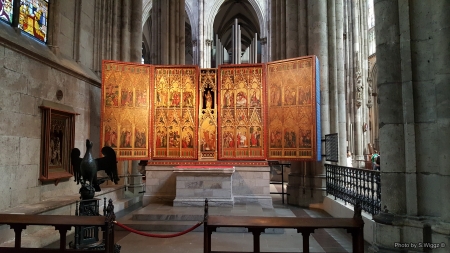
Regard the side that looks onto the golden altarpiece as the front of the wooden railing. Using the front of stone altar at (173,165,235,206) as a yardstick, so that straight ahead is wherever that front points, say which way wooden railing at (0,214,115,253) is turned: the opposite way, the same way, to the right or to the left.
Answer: the opposite way

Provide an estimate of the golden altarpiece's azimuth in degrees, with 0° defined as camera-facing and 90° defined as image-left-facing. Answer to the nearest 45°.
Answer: approximately 0°

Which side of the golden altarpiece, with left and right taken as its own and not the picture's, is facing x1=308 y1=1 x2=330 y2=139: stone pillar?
left

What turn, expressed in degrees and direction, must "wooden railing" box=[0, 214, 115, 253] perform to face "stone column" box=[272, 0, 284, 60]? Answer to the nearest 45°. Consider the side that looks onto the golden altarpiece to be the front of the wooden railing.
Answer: approximately 45° to its right

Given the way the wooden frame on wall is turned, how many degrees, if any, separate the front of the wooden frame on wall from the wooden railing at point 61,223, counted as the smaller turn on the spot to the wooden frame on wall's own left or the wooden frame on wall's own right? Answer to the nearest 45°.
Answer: approximately 45° to the wooden frame on wall's own right

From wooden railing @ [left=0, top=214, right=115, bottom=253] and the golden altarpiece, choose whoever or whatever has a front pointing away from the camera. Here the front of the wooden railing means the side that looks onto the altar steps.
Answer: the wooden railing

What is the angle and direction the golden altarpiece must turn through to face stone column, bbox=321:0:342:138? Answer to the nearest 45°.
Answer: approximately 90° to its left

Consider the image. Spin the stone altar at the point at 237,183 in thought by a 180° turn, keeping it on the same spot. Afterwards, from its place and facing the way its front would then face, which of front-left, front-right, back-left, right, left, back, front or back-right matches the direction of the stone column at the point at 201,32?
front

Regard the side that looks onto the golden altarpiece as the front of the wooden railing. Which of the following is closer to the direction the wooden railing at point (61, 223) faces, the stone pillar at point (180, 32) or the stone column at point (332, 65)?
the stone pillar

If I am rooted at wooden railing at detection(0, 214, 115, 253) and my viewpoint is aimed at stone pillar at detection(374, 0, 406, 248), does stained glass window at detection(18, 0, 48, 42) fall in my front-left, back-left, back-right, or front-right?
back-left
